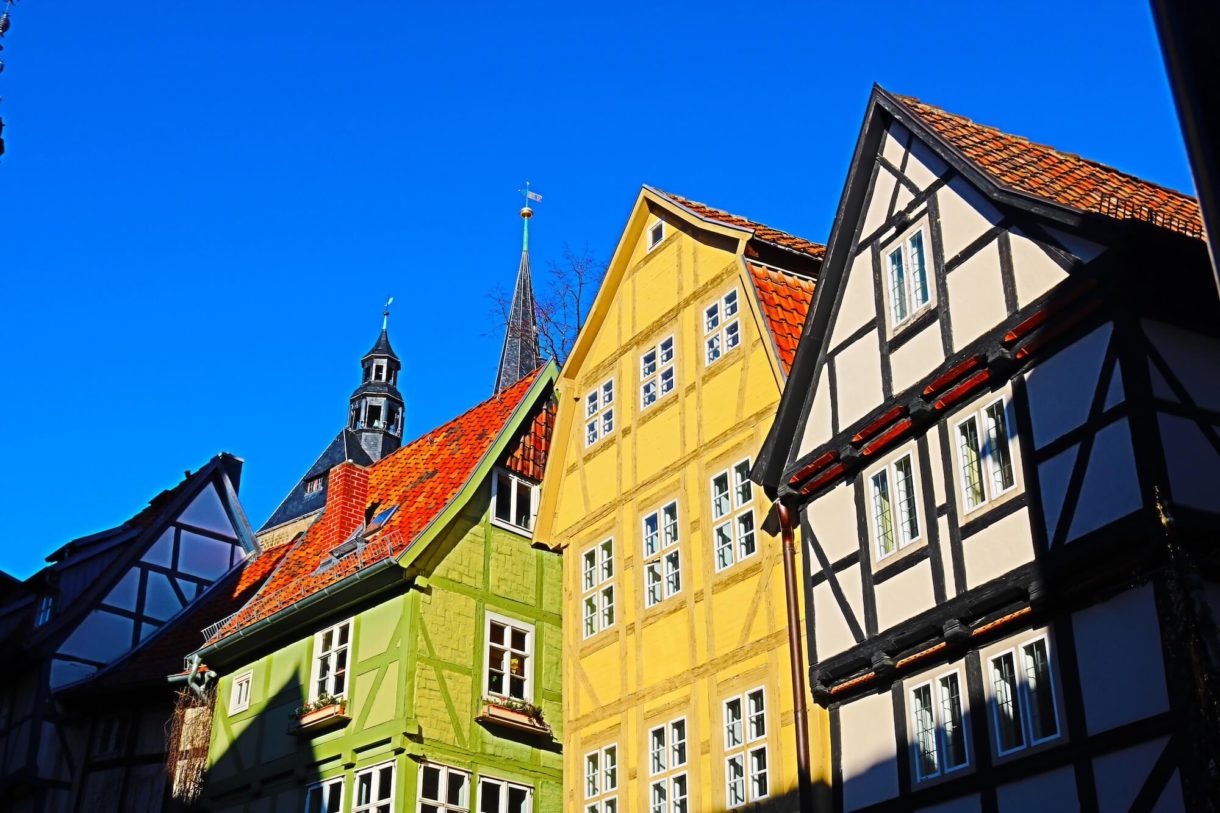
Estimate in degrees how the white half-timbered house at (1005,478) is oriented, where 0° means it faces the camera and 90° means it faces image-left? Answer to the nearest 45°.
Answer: approximately 45°
